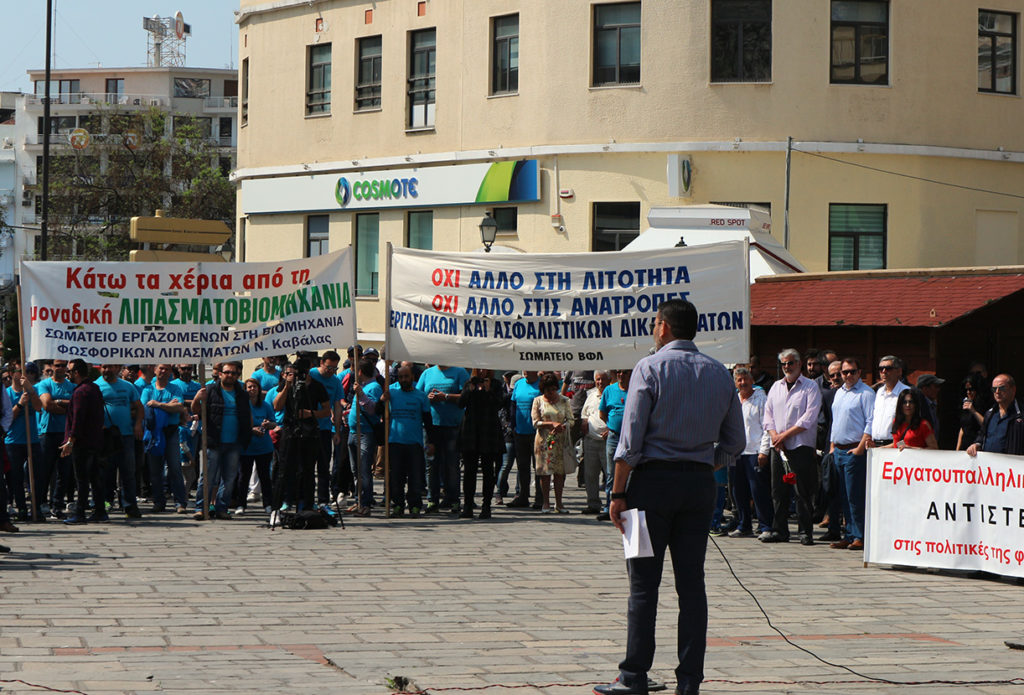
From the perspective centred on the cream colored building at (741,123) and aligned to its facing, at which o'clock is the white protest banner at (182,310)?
The white protest banner is roughly at 1 o'clock from the cream colored building.

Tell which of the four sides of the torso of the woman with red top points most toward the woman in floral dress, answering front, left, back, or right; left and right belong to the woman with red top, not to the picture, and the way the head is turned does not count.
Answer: right

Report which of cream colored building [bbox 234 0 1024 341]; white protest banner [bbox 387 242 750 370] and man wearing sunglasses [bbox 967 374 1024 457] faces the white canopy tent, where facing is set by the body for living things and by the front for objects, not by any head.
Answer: the cream colored building

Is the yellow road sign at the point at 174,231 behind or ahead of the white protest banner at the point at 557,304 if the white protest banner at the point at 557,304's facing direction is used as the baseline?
behind

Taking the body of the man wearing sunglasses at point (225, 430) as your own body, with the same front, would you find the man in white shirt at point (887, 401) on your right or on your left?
on your left

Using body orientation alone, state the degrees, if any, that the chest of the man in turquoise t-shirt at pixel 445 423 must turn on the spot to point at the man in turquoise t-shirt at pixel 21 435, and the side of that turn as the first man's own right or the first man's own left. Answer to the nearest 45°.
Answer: approximately 90° to the first man's own right

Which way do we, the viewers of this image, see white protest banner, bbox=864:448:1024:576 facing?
facing the viewer

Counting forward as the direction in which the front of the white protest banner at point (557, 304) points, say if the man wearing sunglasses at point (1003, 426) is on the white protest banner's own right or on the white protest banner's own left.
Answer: on the white protest banner's own left

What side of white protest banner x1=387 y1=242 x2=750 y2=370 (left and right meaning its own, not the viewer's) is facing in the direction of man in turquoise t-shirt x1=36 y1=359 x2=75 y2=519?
right

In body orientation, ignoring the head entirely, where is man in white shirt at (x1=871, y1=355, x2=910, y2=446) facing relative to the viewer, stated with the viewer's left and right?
facing the viewer and to the left of the viewer

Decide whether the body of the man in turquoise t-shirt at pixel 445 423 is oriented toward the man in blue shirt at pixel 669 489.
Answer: yes

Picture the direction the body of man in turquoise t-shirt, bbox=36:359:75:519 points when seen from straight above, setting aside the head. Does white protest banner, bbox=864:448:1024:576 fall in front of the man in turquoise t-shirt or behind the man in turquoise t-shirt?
in front

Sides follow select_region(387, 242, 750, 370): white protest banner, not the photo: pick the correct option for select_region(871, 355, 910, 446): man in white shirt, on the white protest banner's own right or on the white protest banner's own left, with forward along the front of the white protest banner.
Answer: on the white protest banner's own left
